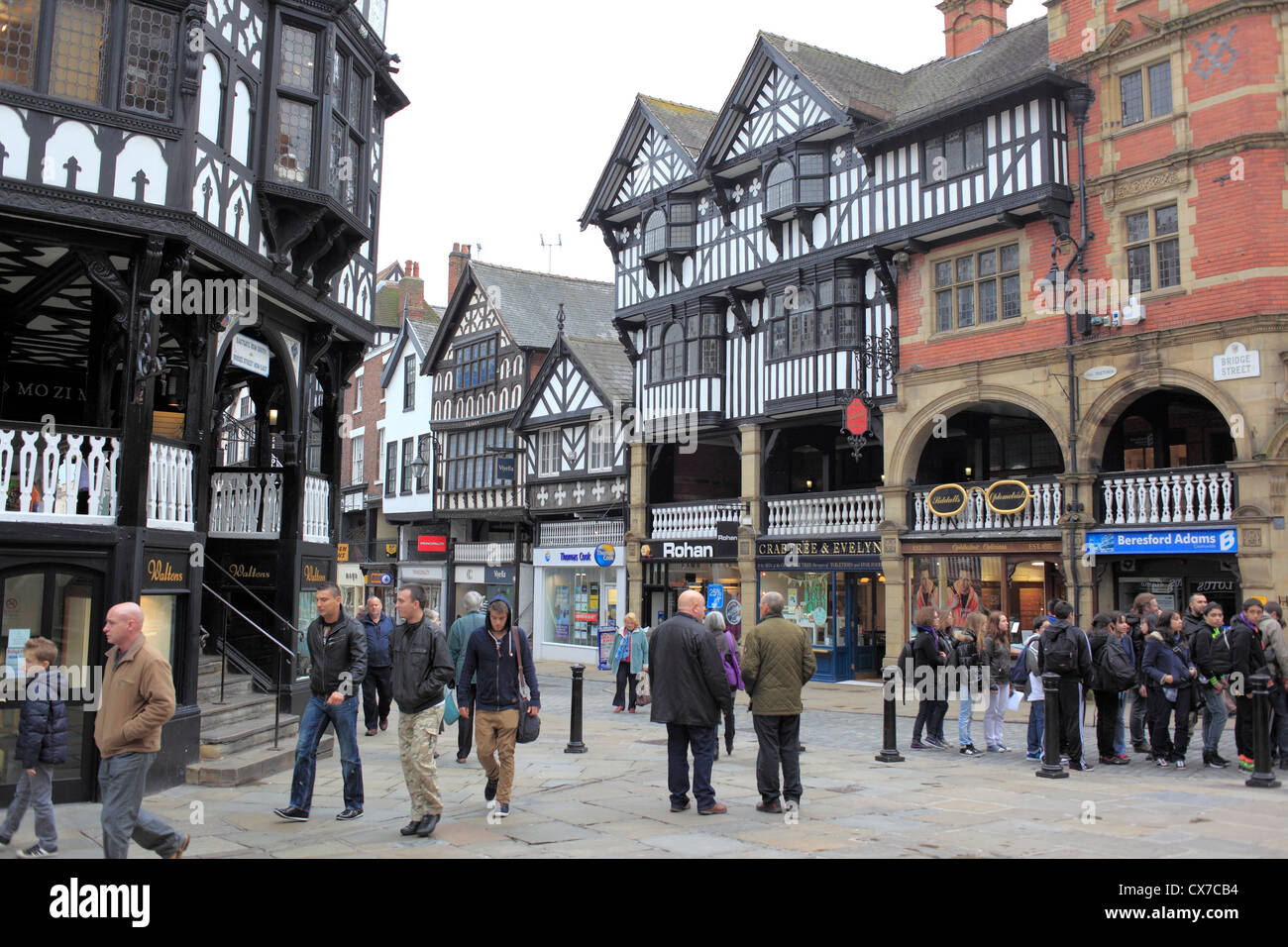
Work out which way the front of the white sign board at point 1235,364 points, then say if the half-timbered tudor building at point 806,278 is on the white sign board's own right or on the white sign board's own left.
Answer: on the white sign board's own right

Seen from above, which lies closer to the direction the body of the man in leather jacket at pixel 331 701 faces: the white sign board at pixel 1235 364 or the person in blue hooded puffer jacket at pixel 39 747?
the person in blue hooded puffer jacket

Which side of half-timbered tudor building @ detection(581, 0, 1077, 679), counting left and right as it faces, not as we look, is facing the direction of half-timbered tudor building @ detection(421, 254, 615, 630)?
right

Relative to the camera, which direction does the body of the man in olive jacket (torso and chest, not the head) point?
away from the camera

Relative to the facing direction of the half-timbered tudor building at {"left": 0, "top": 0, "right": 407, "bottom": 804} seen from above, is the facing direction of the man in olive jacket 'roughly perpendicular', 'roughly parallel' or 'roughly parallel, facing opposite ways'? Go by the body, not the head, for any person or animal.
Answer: roughly perpendicular

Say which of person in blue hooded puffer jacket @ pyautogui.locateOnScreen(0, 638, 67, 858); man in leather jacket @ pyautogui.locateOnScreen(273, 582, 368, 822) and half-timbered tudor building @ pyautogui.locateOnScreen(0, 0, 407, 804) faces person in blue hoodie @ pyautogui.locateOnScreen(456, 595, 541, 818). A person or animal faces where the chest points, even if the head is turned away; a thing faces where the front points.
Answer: the half-timbered tudor building
